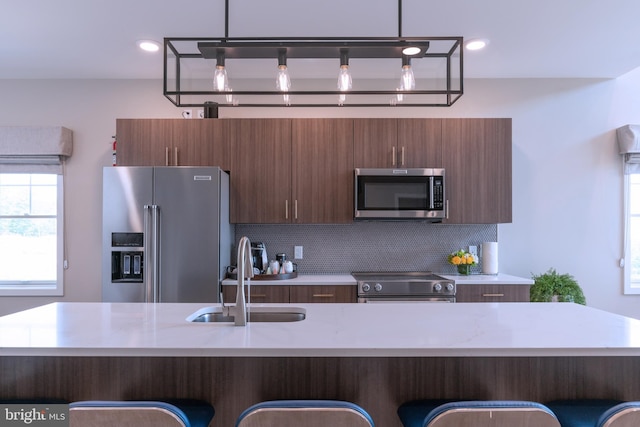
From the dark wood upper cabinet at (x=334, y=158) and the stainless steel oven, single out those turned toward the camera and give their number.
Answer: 2

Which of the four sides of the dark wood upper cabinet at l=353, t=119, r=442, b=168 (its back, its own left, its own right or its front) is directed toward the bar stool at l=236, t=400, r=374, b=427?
front

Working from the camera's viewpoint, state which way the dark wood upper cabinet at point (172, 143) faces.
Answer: facing the viewer

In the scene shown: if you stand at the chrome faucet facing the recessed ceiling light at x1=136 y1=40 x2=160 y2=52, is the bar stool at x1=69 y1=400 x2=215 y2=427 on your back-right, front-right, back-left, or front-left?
back-left

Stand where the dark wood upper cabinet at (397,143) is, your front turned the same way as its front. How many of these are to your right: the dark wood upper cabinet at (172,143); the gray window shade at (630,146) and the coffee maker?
2

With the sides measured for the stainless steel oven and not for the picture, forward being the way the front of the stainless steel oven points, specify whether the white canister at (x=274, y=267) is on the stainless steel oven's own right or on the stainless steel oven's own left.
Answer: on the stainless steel oven's own right

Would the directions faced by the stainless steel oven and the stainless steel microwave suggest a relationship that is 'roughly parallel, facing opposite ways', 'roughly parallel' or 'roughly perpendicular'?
roughly parallel

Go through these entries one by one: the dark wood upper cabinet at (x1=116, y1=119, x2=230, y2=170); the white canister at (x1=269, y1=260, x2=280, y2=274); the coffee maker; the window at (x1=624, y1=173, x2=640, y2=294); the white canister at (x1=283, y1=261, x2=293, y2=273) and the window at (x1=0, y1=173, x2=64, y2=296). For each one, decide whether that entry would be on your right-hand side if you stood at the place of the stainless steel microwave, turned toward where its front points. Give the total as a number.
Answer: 5

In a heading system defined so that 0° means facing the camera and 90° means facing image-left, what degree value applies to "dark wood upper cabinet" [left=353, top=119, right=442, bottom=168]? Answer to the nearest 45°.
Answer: approximately 0°

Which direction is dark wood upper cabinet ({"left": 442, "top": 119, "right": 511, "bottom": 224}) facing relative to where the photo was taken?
toward the camera

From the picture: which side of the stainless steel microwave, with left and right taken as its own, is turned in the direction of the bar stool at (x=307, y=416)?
front

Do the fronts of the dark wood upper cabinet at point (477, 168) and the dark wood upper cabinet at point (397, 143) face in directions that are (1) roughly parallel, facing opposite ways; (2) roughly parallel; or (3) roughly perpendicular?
roughly parallel

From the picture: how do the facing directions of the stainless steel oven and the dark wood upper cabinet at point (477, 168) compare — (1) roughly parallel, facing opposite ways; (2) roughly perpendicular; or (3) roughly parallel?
roughly parallel

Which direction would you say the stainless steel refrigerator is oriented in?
toward the camera

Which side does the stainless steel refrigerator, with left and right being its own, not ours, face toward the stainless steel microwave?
left
